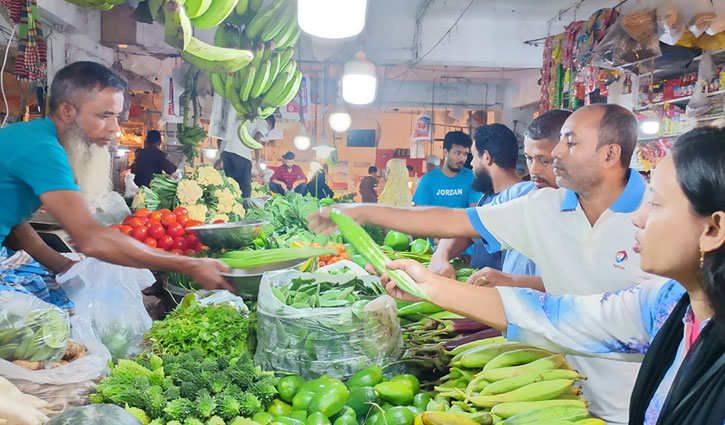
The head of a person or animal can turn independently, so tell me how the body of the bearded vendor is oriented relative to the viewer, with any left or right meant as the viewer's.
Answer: facing to the right of the viewer

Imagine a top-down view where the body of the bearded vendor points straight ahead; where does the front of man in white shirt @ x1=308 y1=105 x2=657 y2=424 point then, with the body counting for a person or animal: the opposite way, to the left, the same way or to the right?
the opposite way

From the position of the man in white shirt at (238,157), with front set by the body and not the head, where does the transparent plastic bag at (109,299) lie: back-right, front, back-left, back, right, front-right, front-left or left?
right

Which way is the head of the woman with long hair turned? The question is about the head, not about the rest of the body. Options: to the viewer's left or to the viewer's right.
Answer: to the viewer's left

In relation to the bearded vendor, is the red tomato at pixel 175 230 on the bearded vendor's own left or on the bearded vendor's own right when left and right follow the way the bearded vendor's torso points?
on the bearded vendor's own left

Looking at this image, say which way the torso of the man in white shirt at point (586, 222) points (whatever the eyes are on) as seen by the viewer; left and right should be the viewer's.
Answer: facing the viewer and to the left of the viewer

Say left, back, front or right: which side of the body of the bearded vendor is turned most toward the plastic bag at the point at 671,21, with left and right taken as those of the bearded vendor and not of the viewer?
front
